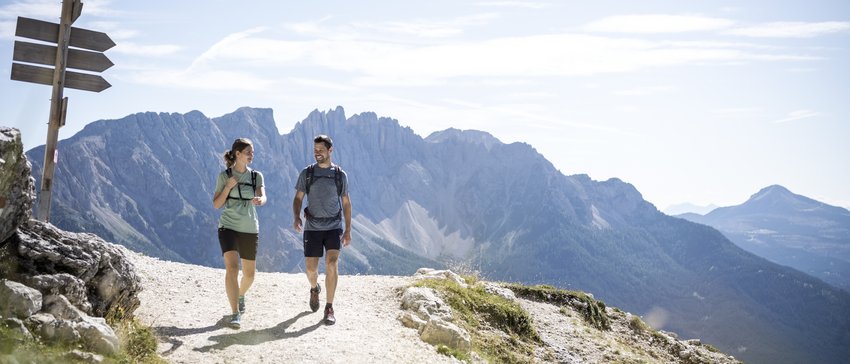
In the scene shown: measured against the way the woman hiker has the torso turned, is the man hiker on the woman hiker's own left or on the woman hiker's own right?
on the woman hiker's own left

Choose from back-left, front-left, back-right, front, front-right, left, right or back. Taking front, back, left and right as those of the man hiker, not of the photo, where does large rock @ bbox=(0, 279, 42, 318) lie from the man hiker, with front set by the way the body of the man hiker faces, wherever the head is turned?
front-right

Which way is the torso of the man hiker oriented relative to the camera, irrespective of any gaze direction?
toward the camera

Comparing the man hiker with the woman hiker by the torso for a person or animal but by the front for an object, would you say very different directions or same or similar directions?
same or similar directions

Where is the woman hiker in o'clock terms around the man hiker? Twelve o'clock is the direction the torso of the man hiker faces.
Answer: The woman hiker is roughly at 2 o'clock from the man hiker.

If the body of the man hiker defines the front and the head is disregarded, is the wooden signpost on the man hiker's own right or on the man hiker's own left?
on the man hiker's own right

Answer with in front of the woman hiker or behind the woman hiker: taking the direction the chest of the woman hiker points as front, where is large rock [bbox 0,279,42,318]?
in front

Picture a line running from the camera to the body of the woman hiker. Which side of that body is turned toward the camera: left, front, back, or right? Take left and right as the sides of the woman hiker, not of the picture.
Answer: front

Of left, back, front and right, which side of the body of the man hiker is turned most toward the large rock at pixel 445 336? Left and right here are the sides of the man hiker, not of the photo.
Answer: left

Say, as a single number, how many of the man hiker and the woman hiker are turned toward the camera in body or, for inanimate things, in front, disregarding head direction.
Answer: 2

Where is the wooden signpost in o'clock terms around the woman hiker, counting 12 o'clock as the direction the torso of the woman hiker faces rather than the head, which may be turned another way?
The wooden signpost is roughly at 4 o'clock from the woman hiker.

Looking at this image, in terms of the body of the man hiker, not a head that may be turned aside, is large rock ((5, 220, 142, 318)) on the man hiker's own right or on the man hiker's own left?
on the man hiker's own right

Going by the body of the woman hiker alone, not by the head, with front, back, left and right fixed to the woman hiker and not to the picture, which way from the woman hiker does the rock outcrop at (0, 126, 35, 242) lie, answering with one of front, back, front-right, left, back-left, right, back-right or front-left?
front-right
